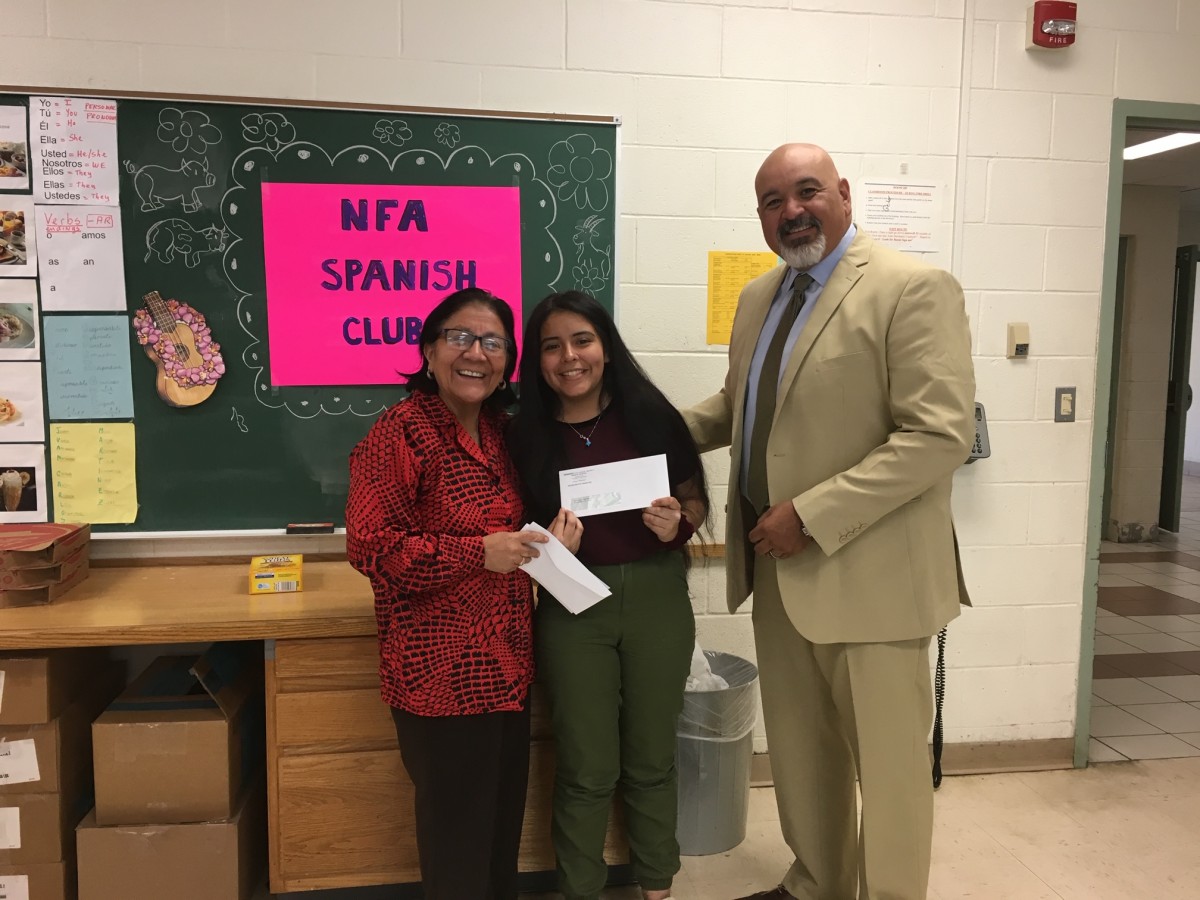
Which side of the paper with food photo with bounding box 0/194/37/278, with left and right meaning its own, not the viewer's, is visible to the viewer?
front

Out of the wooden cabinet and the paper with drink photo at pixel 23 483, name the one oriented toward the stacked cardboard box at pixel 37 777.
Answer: the paper with drink photo

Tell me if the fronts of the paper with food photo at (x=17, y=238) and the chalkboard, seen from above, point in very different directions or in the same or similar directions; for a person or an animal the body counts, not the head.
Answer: same or similar directions

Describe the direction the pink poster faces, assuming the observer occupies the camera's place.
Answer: facing the viewer

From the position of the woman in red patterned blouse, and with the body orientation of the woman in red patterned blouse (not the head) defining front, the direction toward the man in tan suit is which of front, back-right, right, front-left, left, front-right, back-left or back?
front-left

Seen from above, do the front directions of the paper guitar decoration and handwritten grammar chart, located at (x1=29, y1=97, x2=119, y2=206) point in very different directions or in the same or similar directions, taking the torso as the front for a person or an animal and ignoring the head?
same or similar directions

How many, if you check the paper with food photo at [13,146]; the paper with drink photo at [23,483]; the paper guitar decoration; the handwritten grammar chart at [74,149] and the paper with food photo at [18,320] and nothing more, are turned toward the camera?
5

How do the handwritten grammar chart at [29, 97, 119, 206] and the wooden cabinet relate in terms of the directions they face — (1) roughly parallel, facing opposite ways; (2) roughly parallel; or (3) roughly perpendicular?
roughly parallel

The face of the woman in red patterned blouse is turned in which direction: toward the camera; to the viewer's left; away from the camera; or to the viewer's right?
toward the camera

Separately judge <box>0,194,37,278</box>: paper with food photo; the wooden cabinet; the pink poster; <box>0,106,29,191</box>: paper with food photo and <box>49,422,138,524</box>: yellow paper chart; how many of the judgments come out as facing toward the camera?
5

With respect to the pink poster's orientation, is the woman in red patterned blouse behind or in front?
in front

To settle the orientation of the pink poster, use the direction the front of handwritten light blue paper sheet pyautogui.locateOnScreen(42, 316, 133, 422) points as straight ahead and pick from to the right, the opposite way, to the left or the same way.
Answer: the same way

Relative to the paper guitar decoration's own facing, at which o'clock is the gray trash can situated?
The gray trash can is roughly at 10 o'clock from the paper guitar decoration.

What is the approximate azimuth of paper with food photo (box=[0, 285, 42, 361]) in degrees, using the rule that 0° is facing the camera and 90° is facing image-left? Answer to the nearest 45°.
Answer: approximately 0°

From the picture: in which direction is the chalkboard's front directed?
toward the camera
